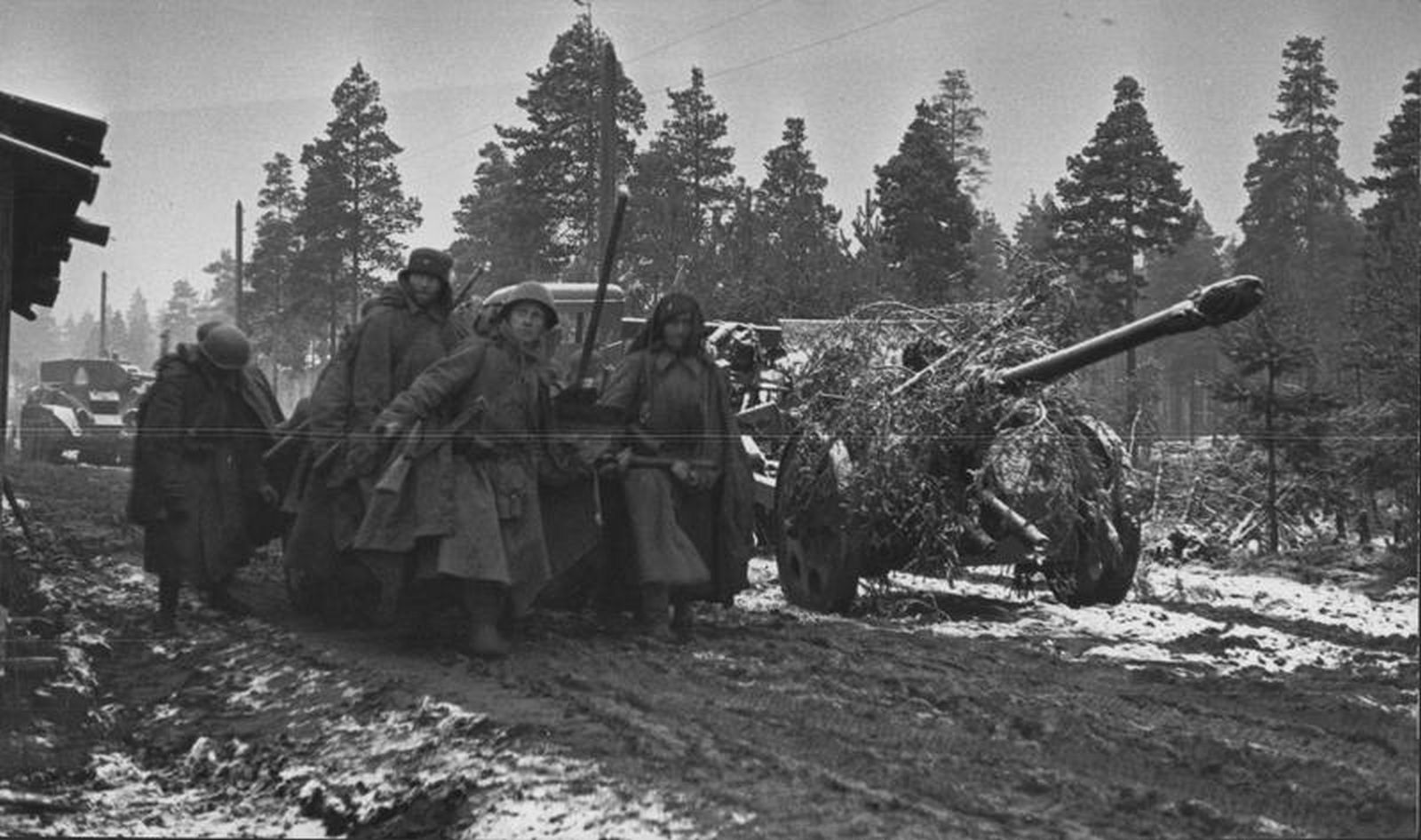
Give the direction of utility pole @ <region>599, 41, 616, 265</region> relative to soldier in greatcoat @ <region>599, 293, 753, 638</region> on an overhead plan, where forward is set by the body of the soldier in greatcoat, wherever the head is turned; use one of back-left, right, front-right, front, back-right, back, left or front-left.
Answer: back

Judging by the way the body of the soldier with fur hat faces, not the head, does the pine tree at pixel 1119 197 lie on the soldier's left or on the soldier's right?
on the soldier's left

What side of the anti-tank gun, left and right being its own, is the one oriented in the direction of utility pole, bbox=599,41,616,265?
back

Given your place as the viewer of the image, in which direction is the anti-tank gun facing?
facing the viewer and to the right of the viewer

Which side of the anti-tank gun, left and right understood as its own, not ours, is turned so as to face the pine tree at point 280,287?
back
